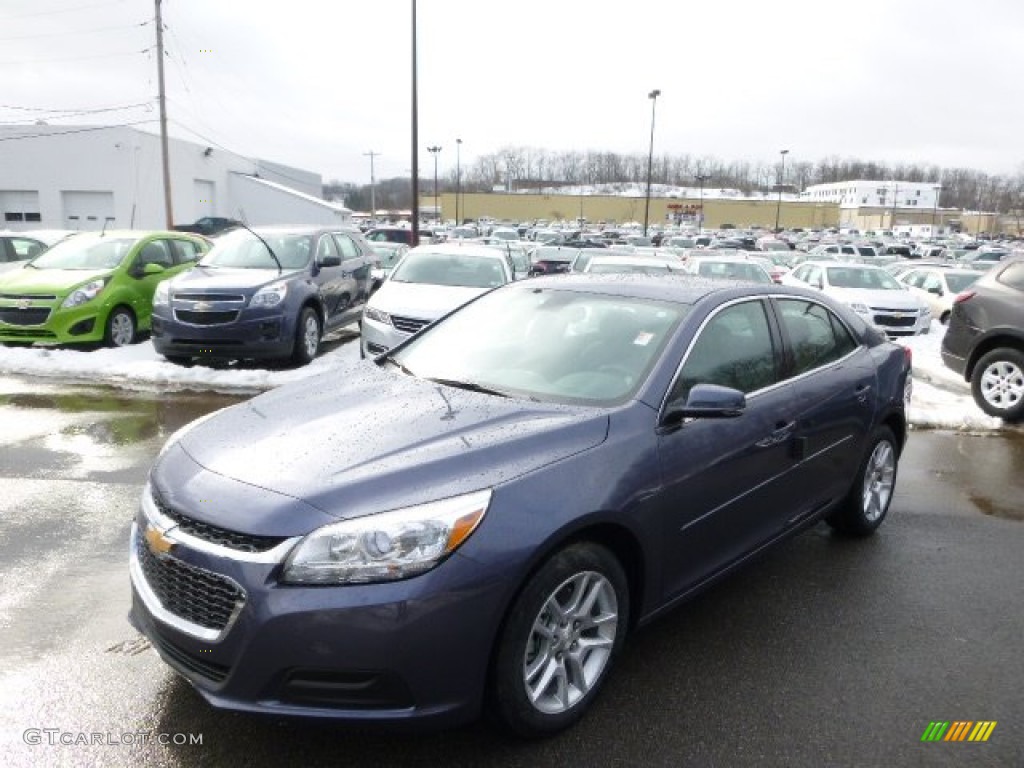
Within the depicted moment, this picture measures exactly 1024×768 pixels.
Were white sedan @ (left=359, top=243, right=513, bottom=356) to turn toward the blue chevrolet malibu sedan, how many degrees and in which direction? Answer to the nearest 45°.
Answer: approximately 45° to its left

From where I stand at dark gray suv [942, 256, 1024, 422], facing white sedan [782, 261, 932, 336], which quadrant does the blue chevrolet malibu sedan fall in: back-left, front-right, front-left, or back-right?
back-left

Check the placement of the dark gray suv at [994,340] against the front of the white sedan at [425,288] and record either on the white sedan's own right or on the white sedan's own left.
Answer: on the white sedan's own left

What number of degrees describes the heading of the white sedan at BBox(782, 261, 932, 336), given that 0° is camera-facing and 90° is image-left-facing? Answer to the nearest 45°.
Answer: approximately 315°

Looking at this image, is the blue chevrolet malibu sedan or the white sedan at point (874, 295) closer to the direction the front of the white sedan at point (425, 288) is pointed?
the blue chevrolet malibu sedan

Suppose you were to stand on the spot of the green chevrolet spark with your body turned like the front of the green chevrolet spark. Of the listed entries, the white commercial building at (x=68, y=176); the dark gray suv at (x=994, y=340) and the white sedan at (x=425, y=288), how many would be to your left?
2

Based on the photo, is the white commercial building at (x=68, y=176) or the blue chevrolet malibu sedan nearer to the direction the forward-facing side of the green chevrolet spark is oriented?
the blue chevrolet malibu sedan

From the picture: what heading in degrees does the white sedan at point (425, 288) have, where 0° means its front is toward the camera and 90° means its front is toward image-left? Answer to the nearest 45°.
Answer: approximately 45°

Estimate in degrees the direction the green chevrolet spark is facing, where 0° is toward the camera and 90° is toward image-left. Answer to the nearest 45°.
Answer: approximately 45°

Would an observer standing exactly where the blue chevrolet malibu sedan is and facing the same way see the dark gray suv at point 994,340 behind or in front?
behind
